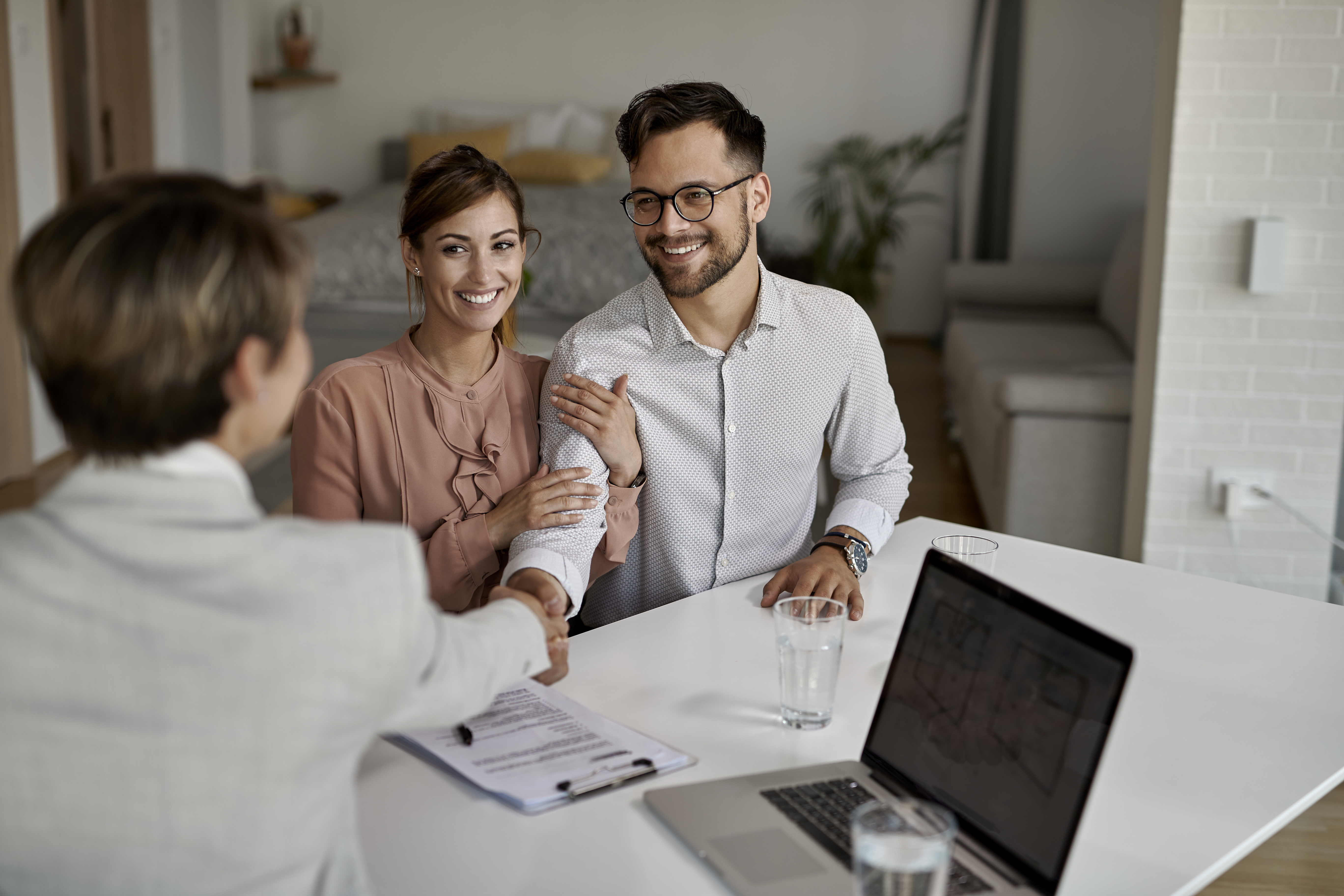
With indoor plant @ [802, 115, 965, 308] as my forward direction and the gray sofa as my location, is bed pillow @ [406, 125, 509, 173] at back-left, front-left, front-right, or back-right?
front-left

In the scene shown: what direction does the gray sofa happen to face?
to the viewer's left

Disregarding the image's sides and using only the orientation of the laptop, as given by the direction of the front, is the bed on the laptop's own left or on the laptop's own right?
on the laptop's own right

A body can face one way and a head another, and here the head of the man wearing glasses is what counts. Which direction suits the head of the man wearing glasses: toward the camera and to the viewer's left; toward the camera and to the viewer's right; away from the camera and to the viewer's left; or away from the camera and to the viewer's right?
toward the camera and to the viewer's left

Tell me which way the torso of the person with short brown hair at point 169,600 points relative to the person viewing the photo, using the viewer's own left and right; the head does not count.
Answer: facing away from the viewer and to the right of the viewer

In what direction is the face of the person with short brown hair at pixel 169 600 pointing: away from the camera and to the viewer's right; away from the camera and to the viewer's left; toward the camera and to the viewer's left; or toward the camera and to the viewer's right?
away from the camera and to the viewer's right

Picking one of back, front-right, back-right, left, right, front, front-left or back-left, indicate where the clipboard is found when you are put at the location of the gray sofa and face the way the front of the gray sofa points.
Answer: left

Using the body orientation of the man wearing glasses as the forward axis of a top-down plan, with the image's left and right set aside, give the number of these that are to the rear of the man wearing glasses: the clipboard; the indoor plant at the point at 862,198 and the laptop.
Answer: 1

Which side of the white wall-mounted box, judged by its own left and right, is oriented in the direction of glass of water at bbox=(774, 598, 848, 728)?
front

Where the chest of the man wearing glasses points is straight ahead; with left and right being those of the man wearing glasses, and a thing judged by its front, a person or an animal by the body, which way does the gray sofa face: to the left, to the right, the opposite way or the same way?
to the right

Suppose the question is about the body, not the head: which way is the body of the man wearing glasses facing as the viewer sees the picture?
toward the camera

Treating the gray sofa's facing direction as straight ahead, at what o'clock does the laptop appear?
The laptop is roughly at 9 o'clock from the gray sofa.
